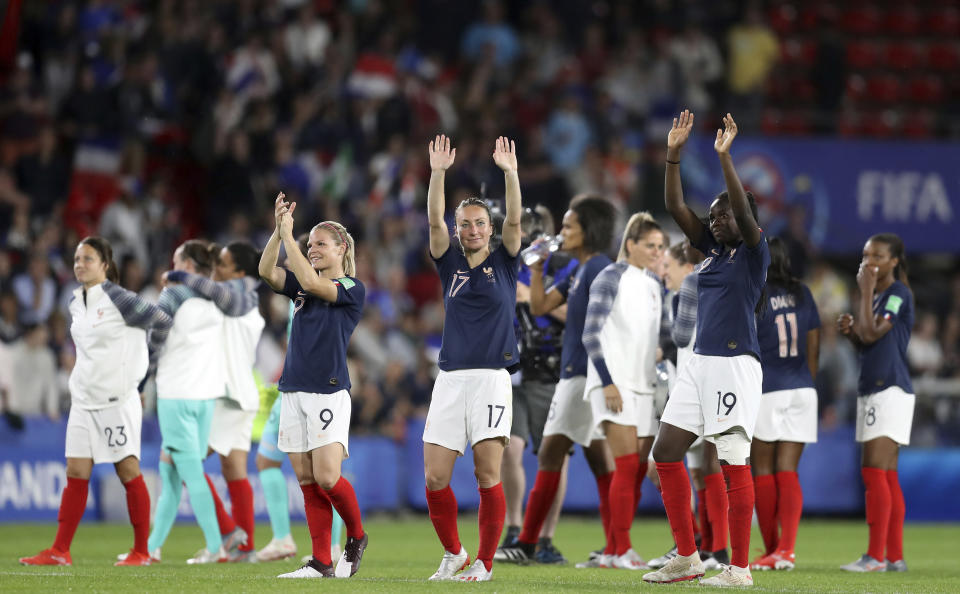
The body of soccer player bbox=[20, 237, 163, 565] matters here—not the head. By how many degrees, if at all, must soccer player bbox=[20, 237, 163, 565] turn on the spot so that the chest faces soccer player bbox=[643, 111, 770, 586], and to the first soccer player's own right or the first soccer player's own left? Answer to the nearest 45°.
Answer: approximately 90° to the first soccer player's own left

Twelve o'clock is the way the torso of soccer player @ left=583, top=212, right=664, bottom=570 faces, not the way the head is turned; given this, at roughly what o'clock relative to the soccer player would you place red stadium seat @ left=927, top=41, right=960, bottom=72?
The red stadium seat is roughly at 8 o'clock from the soccer player.

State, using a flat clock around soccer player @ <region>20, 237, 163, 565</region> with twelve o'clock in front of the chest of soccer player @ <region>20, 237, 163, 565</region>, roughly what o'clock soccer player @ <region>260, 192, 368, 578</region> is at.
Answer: soccer player @ <region>260, 192, 368, 578</region> is roughly at 9 o'clock from soccer player @ <region>20, 237, 163, 565</region>.

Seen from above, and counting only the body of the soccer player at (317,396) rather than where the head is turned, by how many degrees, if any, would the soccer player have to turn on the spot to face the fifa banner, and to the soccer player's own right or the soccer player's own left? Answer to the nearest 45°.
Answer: approximately 180°

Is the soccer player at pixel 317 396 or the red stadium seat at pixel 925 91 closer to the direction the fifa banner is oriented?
the soccer player

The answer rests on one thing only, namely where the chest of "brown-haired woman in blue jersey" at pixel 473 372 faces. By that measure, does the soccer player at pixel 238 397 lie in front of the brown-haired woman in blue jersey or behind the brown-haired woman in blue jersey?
behind

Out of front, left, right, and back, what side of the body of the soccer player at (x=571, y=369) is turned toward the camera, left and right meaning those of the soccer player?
left

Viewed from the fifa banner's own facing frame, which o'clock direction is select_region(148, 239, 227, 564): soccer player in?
The soccer player is roughly at 1 o'clock from the fifa banner.

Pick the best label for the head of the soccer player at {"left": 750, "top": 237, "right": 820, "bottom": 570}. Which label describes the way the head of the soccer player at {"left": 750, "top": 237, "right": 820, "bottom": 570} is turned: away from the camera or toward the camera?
away from the camera

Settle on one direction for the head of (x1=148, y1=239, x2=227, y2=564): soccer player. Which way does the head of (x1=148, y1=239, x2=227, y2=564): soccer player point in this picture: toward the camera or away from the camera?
away from the camera
